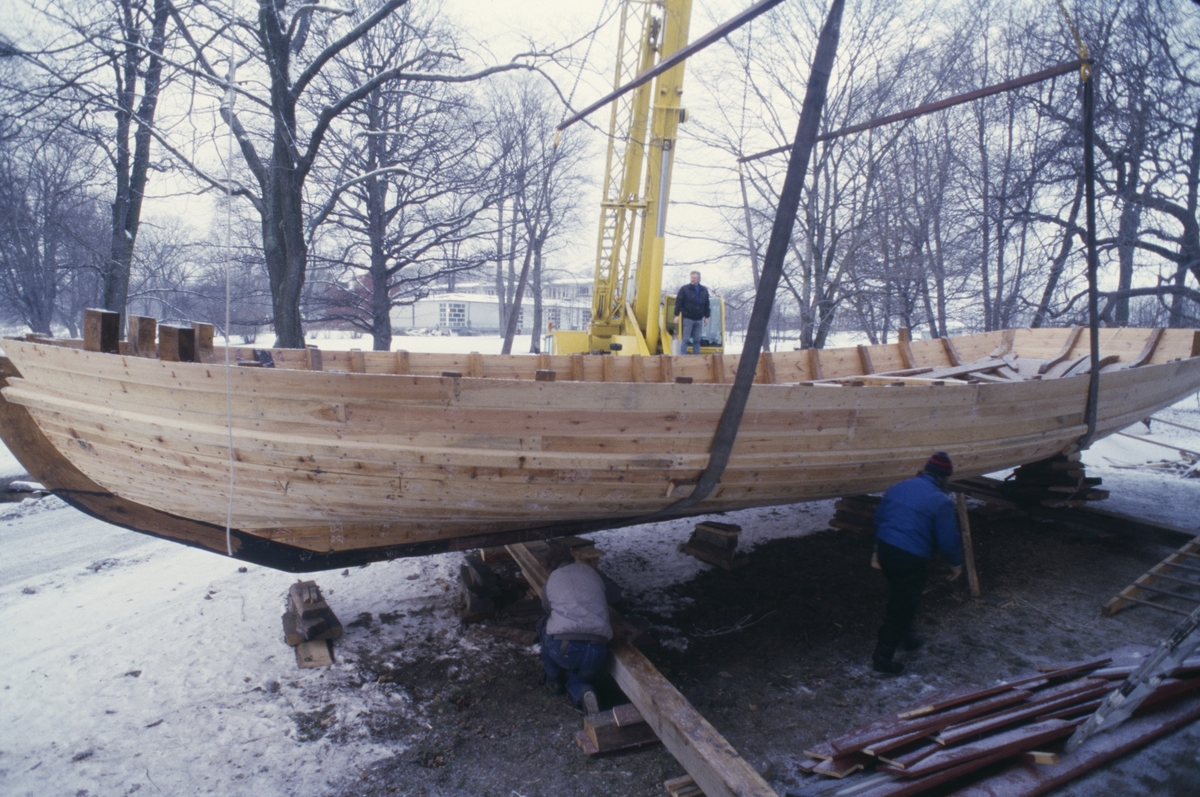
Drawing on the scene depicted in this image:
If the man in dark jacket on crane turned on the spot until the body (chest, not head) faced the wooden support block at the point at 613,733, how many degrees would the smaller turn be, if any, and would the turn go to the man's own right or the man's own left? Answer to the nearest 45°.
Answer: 0° — they already face it

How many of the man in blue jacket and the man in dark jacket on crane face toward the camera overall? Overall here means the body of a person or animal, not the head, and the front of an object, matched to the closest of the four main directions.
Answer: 1

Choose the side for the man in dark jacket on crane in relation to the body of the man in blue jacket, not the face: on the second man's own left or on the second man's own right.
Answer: on the second man's own left

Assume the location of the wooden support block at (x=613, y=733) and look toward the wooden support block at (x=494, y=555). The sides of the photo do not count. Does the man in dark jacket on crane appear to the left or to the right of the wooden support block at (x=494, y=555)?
right

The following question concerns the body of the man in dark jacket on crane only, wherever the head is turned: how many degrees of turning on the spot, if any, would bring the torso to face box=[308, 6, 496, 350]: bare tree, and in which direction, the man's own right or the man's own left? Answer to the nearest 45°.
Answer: approximately 135° to the man's own right

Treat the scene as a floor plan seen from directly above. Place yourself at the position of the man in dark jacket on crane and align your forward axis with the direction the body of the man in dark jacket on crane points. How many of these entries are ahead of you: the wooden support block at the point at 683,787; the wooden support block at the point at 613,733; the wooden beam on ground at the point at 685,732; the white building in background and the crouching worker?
4

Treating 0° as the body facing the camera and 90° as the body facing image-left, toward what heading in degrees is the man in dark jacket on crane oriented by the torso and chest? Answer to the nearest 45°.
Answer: approximately 0°

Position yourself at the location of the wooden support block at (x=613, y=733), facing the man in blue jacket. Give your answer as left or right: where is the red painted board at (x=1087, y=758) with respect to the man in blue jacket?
right

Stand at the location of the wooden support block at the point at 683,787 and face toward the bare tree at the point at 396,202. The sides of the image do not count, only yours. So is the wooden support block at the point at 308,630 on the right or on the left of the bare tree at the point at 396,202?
left

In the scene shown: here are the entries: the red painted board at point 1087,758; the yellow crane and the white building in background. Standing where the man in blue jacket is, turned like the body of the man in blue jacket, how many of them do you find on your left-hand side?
2
